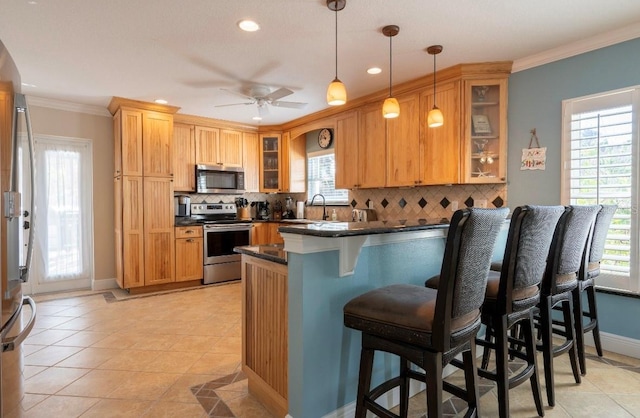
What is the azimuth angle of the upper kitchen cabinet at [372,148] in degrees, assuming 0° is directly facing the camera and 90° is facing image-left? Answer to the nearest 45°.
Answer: approximately 45°

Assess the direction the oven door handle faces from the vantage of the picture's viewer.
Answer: facing the viewer

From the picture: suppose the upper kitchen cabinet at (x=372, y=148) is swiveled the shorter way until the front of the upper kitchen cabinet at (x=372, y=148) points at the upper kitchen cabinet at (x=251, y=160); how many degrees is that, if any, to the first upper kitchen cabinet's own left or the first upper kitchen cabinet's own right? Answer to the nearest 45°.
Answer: approximately 90° to the first upper kitchen cabinet's own right

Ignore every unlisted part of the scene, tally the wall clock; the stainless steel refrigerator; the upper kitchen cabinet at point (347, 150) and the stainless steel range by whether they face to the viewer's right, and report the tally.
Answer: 1

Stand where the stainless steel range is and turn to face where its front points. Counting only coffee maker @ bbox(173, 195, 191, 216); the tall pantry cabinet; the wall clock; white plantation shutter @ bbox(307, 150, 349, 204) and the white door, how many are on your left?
2

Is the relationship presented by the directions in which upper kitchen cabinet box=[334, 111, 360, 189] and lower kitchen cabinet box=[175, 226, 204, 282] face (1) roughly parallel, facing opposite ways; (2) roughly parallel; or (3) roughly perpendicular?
roughly perpendicular

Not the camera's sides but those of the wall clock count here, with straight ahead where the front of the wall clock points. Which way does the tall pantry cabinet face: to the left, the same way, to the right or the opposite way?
to the left

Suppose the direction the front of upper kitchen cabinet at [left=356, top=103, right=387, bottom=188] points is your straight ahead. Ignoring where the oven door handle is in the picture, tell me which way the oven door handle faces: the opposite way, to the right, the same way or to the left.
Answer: to the left

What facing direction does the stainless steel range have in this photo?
toward the camera

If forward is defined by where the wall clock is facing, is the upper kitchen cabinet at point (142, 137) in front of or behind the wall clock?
in front

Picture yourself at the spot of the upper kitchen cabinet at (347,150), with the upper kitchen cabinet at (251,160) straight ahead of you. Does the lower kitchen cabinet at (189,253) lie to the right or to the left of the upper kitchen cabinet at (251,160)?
left

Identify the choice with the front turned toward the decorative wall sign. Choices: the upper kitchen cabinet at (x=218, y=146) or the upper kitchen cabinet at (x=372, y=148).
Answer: the upper kitchen cabinet at (x=218, y=146)

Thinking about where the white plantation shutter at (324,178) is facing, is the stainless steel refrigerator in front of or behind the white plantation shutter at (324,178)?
in front

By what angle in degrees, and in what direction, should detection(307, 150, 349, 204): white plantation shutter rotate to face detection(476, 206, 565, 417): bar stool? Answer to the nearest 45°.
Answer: approximately 45° to its left

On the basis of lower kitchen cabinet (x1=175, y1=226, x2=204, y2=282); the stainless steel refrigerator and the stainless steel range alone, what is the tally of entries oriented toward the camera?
2
